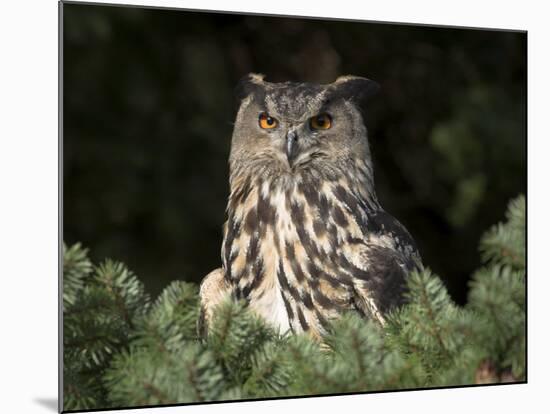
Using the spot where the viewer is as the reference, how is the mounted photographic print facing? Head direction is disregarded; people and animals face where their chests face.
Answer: facing the viewer and to the right of the viewer
